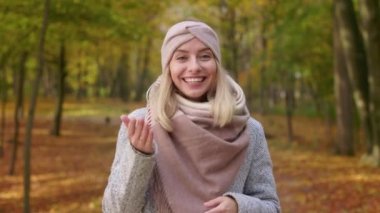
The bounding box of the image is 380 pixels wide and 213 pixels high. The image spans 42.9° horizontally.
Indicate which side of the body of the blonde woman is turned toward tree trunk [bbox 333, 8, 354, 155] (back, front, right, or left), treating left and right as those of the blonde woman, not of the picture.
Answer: back

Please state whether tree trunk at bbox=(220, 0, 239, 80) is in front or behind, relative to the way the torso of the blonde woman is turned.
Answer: behind

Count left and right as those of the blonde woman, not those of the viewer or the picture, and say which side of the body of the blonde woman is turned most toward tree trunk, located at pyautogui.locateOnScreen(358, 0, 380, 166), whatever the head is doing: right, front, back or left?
back

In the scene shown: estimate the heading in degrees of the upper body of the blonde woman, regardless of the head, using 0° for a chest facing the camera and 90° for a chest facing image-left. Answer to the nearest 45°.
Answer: approximately 0°

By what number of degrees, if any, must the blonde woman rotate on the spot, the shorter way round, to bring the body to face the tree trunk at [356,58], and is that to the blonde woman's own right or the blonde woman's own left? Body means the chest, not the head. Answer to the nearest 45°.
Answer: approximately 180°

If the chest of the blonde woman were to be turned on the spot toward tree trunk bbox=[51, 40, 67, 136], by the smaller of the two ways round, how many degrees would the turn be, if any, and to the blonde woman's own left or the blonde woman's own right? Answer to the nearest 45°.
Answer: approximately 180°
